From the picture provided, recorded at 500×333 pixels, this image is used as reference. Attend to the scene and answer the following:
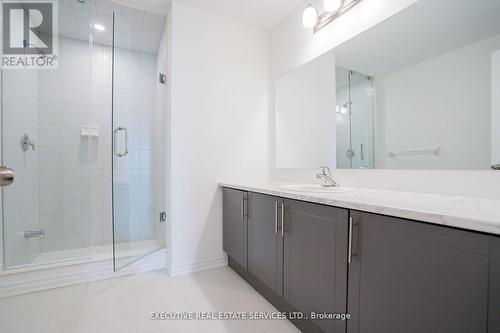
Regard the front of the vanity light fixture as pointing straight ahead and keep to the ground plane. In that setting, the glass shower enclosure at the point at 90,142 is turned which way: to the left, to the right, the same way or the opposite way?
to the left

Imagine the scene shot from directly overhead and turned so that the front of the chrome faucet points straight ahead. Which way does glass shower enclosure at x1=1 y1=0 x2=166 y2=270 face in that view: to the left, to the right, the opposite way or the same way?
to the left

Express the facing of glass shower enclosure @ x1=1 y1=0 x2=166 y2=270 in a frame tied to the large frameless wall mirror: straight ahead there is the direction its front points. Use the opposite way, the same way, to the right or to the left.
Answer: to the left
